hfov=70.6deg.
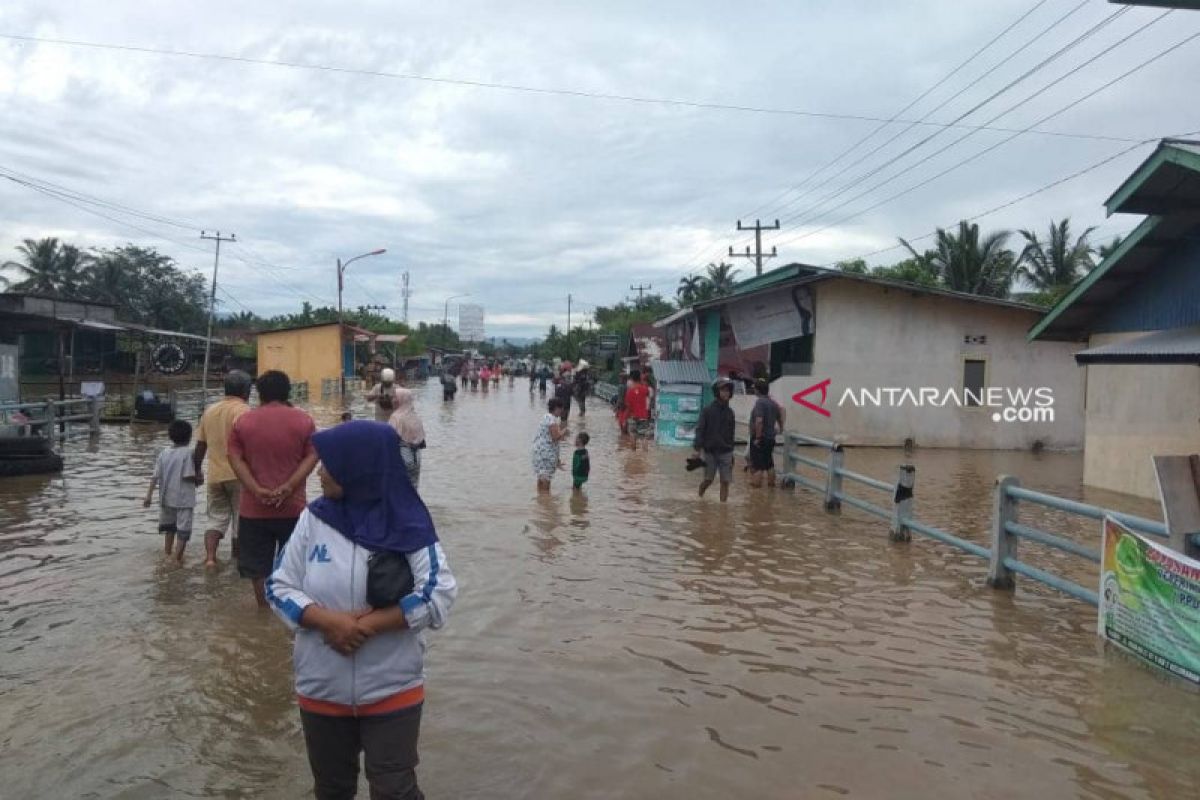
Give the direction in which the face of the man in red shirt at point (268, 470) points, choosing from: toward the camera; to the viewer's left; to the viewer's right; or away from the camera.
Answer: away from the camera

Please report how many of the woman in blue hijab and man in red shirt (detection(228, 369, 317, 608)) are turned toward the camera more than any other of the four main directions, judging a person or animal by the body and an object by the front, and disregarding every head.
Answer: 1

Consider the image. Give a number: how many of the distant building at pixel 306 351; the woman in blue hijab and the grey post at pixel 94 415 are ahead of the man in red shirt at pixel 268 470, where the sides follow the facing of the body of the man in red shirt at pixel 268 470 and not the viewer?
2

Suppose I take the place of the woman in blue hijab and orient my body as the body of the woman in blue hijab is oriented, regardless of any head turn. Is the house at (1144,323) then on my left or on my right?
on my left

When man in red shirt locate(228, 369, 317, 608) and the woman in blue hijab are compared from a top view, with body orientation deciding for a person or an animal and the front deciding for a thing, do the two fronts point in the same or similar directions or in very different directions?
very different directions

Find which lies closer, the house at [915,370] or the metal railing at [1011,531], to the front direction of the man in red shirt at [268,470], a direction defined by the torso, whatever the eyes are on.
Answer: the house

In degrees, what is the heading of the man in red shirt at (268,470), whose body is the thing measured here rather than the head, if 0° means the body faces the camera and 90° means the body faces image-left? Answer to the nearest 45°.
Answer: approximately 180°

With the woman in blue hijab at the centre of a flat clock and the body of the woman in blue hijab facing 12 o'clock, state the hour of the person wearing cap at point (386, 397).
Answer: The person wearing cap is roughly at 6 o'clock from the woman in blue hijab.

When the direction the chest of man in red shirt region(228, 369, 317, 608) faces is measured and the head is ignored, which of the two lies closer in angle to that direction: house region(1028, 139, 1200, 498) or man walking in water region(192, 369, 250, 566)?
the man walking in water

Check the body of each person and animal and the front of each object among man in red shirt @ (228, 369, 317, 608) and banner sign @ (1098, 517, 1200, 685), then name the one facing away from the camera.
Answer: the man in red shirt

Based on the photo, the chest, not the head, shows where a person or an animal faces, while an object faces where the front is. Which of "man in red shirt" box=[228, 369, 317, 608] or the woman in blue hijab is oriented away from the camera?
the man in red shirt

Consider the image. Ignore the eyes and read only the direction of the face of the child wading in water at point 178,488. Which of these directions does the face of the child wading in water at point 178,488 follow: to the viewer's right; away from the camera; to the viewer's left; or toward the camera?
away from the camera
